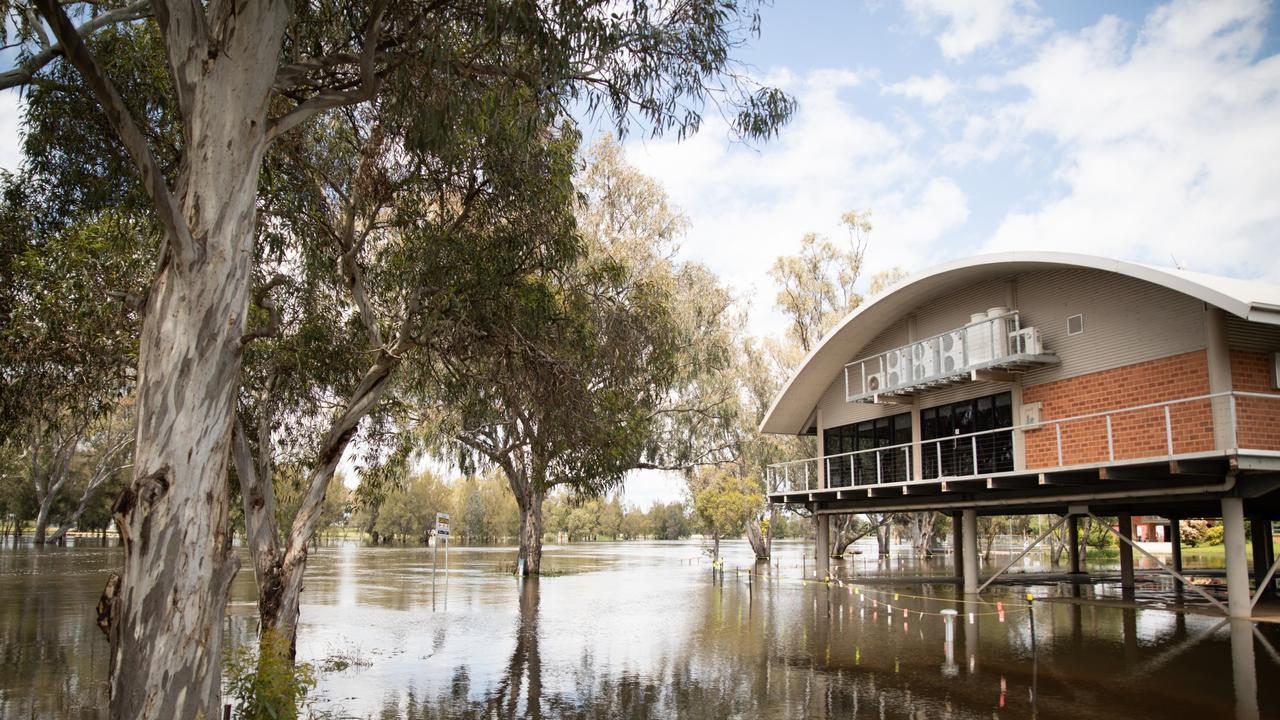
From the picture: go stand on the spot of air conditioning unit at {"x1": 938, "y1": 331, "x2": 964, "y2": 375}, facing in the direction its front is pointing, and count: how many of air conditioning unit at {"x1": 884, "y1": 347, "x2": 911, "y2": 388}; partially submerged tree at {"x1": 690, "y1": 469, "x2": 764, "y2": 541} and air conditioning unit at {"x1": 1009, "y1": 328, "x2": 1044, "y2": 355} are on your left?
1

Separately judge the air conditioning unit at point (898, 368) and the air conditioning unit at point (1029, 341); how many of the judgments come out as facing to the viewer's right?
0

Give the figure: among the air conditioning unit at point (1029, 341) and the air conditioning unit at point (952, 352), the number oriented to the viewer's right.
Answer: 0

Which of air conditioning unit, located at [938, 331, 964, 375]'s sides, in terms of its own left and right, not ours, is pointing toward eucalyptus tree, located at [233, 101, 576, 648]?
front

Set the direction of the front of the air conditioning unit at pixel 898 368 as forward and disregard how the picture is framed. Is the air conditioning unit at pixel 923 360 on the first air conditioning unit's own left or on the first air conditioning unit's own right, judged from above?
on the first air conditioning unit's own left

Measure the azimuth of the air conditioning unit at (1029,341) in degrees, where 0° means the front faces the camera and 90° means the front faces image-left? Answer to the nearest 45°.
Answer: approximately 45°

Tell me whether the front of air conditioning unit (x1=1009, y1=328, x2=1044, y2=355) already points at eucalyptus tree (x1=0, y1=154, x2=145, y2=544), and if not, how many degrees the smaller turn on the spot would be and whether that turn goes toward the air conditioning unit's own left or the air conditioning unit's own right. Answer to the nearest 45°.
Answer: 0° — it already faces it

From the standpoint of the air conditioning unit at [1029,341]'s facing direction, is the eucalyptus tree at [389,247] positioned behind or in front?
in front

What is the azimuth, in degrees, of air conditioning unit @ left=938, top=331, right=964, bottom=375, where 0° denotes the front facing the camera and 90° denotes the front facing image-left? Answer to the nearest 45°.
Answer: approximately 45°

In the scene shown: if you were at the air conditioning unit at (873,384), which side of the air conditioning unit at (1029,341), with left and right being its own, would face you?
right

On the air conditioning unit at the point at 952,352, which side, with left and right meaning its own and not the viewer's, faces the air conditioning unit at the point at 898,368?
right

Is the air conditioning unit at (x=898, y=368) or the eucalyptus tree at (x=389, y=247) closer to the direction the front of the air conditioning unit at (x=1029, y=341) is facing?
the eucalyptus tree

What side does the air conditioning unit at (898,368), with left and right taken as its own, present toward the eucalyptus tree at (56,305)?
front
